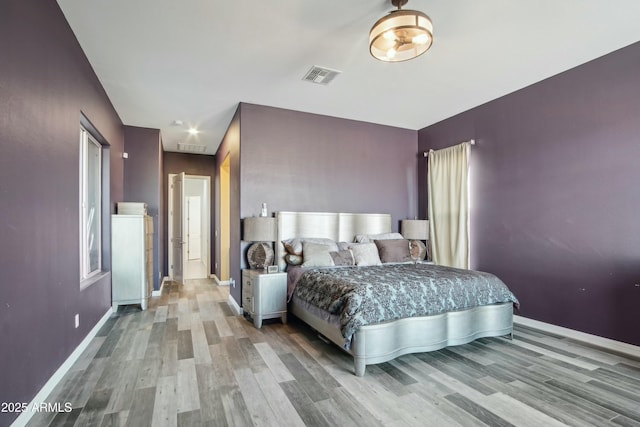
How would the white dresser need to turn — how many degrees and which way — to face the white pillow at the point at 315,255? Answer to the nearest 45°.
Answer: approximately 45° to its right

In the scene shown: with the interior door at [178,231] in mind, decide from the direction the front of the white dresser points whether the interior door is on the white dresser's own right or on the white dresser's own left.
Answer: on the white dresser's own left

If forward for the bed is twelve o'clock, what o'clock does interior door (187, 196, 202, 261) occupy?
The interior door is roughly at 6 o'clock from the bed.

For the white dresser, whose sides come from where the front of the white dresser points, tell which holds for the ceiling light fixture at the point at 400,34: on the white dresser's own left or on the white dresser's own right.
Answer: on the white dresser's own right

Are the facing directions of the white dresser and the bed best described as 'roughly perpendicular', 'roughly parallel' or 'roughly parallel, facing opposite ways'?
roughly perpendicular

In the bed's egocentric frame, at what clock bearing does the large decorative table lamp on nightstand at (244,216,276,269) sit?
The large decorative table lamp on nightstand is roughly at 5 o'clock from the bed.

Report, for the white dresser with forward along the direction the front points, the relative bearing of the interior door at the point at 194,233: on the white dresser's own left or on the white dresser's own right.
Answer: on the white dresser's own left

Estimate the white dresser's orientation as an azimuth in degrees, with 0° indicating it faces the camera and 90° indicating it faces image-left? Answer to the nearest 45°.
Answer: approximately 270°

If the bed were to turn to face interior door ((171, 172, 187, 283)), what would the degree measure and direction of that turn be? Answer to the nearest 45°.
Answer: approximately 180°
